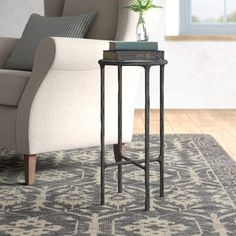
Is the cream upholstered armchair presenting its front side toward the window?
no

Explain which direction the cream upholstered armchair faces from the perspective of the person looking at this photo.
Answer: facing the viewer and to the left of the viewer
